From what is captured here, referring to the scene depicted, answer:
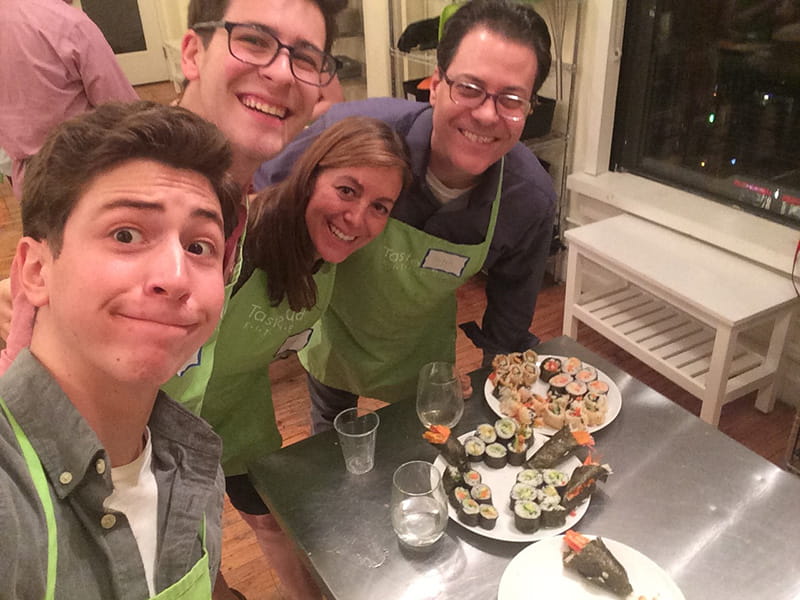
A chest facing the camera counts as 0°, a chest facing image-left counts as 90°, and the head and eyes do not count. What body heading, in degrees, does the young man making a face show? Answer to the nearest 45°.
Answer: approximately 315°

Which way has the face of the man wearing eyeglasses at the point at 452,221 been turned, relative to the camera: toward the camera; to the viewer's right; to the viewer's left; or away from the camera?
toward the camera

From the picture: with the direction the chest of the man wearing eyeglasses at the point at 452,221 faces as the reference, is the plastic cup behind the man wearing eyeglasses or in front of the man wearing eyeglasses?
in front

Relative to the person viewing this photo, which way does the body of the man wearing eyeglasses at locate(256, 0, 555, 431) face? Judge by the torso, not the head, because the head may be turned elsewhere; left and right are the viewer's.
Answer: facing the viewer

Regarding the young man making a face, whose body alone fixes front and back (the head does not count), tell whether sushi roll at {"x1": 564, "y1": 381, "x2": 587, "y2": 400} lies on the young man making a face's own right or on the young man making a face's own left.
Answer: on the young man making a face's own left

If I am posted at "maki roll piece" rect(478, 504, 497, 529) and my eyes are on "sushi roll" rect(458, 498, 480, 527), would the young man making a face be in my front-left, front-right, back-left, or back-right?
front-left

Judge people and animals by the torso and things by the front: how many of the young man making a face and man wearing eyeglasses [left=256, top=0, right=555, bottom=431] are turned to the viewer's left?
0

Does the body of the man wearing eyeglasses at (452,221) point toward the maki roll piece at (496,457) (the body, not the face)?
yes

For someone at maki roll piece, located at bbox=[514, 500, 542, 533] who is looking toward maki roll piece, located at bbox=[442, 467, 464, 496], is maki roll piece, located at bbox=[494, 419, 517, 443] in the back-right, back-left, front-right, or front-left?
front-right

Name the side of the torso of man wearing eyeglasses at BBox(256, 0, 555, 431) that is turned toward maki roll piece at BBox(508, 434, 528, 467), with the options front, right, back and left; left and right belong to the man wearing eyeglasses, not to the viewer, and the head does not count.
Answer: front
